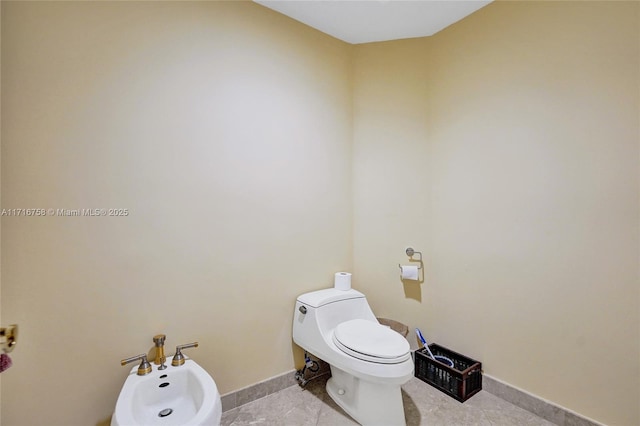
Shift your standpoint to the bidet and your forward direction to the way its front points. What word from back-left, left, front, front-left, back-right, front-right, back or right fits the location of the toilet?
left

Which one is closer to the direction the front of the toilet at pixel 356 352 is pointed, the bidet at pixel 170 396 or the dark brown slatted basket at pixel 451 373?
the dark brown slatted basket

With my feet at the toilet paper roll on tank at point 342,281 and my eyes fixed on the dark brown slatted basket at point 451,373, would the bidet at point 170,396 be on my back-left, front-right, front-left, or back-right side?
back-right

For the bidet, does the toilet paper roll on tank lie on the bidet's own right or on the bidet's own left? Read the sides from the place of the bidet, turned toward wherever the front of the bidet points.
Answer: on the bidet's own left

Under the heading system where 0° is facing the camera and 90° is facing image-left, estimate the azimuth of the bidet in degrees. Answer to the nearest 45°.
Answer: approximately 0°

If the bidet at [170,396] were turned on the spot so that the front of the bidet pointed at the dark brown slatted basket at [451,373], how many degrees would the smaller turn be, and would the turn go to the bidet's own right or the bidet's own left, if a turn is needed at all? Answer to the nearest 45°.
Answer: approximately 90° to the bidet's own left

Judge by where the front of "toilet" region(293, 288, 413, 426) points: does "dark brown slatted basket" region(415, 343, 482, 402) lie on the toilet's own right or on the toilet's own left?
on the toilet's own left

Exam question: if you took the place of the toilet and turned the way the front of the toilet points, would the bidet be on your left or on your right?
on your right
